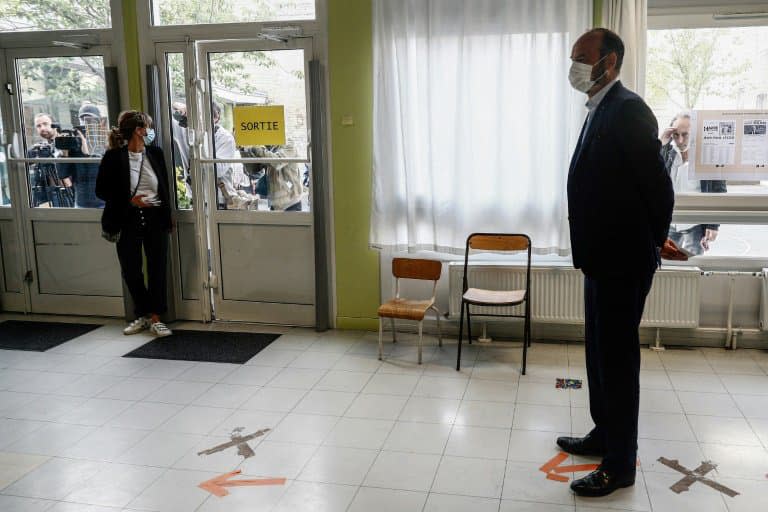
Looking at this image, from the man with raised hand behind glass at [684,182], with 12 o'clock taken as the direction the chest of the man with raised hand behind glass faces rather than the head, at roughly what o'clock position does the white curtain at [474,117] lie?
The white curtain is roughly at 2 o'clock from the man with raised hand behind glass.

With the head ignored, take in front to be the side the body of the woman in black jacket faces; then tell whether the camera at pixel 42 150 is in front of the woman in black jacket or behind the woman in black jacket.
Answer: behind

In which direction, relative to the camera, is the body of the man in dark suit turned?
to the viewer's left

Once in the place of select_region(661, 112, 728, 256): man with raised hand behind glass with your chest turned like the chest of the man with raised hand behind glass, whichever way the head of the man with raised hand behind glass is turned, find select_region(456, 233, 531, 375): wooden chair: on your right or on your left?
on your right

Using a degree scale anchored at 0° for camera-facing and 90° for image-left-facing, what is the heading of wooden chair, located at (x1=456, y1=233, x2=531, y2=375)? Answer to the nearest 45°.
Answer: approximately 0°

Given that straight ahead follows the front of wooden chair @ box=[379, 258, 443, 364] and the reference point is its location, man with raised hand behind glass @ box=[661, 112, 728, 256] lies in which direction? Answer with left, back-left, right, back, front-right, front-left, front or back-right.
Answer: back-left

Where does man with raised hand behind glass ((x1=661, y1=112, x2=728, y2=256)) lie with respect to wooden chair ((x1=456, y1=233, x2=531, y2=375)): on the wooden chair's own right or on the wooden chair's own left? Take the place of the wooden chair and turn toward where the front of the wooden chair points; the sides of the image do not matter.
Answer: on the wooden chair's own left

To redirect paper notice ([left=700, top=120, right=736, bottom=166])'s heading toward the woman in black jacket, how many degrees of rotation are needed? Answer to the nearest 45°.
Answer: approximately 90° to its right

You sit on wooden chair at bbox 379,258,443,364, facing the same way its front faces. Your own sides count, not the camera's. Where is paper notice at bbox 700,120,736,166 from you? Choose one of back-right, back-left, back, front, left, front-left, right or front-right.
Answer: back-left
